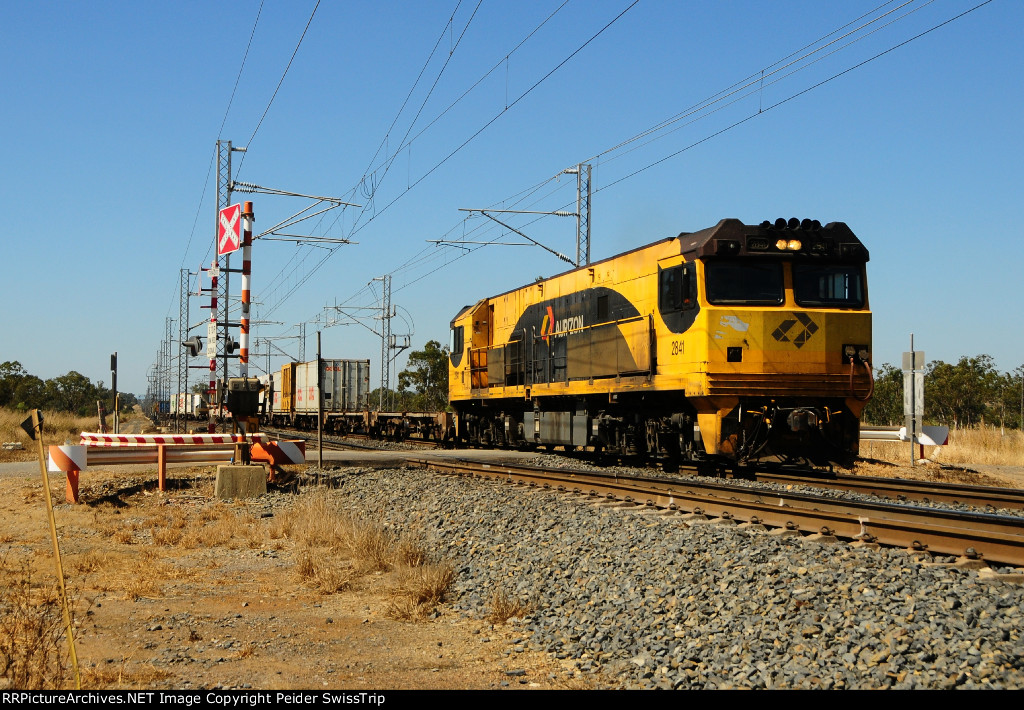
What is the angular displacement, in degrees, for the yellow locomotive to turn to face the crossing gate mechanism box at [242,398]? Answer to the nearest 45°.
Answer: approximately 135° to its right

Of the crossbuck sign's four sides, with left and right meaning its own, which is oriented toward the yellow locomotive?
left

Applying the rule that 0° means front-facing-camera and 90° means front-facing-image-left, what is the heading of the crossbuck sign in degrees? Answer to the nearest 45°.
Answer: approximately 45°

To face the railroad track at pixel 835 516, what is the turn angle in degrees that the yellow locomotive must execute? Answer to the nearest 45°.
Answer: approximately 45° to its right

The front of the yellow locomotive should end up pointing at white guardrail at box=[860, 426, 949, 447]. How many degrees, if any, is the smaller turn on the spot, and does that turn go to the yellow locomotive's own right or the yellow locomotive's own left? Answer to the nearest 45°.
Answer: approximately 90° to the yellow locomotive's own left

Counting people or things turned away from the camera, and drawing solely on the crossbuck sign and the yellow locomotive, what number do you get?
0

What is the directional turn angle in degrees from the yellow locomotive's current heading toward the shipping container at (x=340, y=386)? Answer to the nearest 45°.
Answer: approximately 180°

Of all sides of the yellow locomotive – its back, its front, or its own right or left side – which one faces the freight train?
back

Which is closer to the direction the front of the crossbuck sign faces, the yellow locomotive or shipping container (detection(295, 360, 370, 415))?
the yellow locomotive

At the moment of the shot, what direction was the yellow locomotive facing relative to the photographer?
facing the viewer and to the right of the viewer

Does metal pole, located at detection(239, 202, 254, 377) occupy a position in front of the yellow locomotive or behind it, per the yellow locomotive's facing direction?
behind
